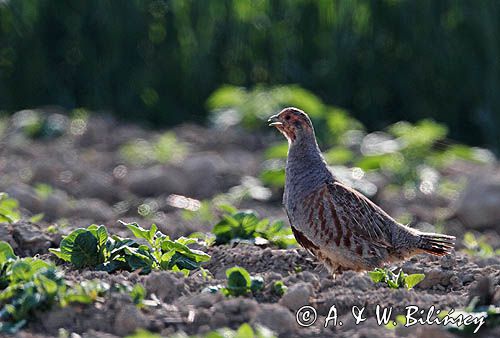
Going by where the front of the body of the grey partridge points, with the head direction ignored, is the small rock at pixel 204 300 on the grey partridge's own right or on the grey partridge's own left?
on the grey partridge's own left

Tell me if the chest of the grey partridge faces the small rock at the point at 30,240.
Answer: yes

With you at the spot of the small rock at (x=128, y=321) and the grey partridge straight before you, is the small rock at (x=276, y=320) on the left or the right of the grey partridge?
right

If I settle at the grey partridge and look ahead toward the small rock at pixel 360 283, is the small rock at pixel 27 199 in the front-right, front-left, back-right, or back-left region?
back-right

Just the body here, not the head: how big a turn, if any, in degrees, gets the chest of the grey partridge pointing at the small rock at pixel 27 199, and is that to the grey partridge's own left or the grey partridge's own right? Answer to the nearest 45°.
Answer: approximately 45° to the grey partridge's own right

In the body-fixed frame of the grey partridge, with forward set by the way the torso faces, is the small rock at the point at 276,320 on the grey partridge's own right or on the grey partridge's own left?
on the grey partridge's own left

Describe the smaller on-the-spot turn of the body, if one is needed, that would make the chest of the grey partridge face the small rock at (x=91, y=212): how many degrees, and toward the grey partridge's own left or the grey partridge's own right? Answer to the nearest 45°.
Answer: approximately 45° to the grey partridge's own right

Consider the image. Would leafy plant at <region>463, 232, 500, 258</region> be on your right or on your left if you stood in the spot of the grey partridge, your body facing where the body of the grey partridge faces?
on your right

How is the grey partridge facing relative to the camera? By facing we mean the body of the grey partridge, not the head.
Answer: to the viewer's left

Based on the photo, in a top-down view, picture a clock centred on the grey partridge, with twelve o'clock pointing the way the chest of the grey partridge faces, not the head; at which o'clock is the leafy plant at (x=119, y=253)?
The leafy plant is roughly at 11 o'clock from the grey partridge.

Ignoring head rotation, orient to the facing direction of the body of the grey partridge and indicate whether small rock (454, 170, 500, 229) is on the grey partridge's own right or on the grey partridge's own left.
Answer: on the grey partridge's own right

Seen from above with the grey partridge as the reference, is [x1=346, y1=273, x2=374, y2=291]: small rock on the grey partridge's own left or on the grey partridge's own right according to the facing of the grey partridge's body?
on the grey partridge's own left
